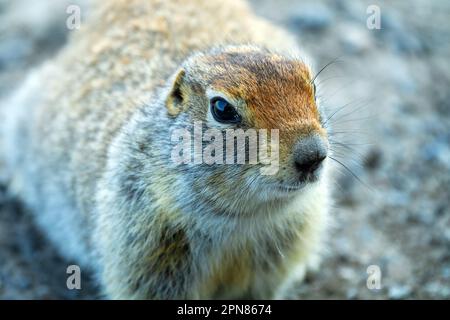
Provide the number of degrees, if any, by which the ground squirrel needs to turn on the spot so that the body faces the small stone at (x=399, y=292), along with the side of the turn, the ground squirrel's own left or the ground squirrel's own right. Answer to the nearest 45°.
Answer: approximately 45° to the ground squirrel's own left

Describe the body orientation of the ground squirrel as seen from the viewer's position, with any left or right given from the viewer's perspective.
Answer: facing the viewer and to the right of the viewer

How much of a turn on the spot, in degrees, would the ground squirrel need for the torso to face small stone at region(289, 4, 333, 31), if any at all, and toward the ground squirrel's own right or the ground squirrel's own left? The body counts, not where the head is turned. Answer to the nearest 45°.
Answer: approximately 90° to the ground squirrel's own left

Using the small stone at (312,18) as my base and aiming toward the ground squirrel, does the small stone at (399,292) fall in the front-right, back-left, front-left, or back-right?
front-left
